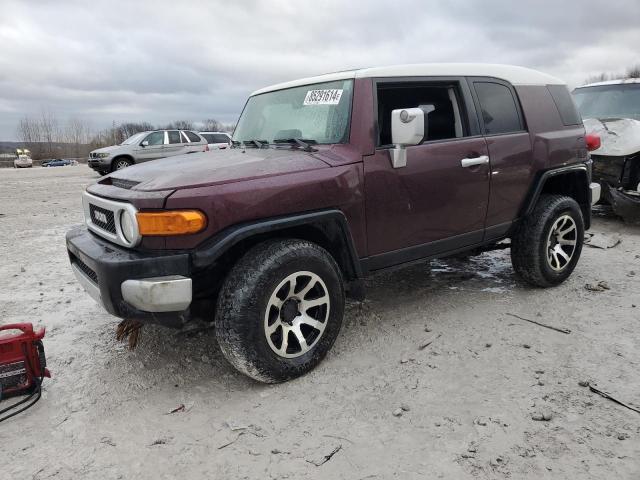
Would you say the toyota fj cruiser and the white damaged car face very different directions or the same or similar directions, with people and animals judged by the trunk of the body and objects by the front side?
same or similar directions

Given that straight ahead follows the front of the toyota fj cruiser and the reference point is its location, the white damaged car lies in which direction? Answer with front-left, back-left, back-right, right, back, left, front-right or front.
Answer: back

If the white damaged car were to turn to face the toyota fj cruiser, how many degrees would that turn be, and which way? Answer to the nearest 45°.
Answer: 0° — it already faces it

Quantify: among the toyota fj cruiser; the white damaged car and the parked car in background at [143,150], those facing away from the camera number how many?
0

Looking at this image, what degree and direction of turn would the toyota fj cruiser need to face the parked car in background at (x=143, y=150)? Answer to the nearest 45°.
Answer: approximately 90° to its right

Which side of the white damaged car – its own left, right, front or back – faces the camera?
front

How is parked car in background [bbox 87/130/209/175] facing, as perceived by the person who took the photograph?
facing the viewer and to the left of the viewer

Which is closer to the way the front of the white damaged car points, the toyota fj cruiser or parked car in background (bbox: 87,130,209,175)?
the toyota fj cruiser

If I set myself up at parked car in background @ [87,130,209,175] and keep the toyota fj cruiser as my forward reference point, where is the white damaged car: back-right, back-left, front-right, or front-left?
front-left

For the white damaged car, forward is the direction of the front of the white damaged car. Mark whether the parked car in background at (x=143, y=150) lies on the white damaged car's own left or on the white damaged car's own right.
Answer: on the white damaged car's own right
